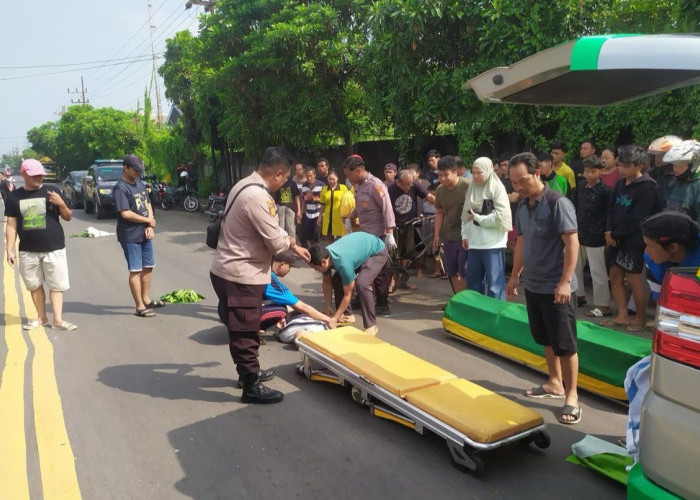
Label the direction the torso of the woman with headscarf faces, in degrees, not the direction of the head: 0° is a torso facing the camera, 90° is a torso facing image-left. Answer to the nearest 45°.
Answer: approximately 45°

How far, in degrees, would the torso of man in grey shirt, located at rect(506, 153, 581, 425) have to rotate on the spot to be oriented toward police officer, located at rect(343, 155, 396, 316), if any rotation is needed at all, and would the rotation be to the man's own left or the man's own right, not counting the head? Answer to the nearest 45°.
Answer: approximately 90° to the man's own right

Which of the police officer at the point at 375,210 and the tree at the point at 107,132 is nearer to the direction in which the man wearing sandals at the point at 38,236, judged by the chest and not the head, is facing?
the police officer

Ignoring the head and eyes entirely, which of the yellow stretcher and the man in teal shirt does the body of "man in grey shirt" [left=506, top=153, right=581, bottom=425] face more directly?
the yellow stretcher

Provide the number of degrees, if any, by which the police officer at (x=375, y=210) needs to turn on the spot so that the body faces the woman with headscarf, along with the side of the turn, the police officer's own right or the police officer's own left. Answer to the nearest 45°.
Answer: approximately 90° to the police officer's own left

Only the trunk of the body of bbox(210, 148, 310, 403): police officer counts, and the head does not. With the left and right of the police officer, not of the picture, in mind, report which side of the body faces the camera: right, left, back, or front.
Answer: right

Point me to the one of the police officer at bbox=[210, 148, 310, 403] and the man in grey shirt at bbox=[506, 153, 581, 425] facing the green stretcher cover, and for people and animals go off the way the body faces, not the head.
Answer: the police officer

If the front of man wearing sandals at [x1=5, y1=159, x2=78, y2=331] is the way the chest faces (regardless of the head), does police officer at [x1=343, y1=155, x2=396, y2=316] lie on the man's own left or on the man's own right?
on the man's own left

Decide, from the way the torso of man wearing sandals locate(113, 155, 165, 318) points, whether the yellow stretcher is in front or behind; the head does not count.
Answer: in front

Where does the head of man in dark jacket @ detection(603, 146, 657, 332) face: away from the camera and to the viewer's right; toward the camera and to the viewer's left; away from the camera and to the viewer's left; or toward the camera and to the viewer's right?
toward the camera and to the viewer's left

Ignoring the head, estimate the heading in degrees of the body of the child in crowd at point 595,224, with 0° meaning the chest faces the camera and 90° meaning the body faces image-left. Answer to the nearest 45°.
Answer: approximately 45°

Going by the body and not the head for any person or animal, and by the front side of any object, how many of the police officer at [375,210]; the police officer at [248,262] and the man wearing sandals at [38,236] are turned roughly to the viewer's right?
1

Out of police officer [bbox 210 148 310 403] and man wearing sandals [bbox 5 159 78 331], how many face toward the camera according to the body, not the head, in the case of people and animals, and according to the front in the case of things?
1

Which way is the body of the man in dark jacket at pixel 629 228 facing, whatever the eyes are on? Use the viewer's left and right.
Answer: facing the viewer and to the left of the viewer

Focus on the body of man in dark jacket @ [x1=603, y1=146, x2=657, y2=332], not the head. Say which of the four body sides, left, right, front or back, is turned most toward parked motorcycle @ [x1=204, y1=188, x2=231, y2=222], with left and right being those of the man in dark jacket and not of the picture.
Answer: right

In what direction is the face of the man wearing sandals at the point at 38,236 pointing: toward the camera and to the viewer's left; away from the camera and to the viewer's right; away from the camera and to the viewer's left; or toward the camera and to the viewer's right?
toward the camera and to the viewer's right
